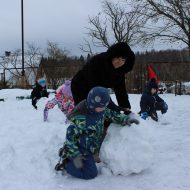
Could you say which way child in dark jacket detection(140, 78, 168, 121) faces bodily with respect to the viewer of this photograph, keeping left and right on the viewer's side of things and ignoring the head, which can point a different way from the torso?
facing the viewer and to the right of the viewer

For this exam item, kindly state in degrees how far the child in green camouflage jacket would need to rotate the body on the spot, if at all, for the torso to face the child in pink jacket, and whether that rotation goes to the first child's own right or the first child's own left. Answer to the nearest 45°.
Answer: approximately 135° to the first child's own left
